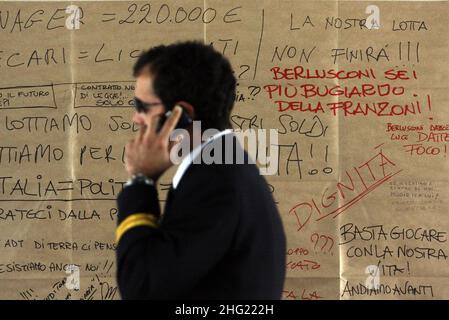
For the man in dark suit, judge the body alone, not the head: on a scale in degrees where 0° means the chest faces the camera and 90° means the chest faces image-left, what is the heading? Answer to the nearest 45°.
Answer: approximately 90°

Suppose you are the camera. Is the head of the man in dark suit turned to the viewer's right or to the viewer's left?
to the viewer's left
